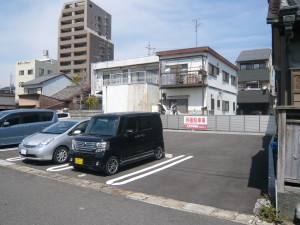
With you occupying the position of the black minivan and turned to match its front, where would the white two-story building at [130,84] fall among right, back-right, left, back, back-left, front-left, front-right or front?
back-right

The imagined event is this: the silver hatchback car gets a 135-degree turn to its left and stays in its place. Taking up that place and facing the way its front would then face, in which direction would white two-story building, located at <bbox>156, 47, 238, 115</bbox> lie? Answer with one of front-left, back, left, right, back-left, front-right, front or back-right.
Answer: front-left

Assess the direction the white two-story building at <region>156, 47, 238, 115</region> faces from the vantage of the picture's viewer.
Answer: facing the viewer and to the left of the viewer

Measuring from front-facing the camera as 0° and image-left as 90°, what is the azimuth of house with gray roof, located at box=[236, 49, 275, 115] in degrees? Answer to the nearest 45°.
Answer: approximately 0°

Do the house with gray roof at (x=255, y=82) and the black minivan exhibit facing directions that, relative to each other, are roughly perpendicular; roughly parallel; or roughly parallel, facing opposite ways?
roughly parallel

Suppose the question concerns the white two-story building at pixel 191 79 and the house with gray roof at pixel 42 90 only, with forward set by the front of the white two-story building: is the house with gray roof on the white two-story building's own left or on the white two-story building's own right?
on the white two-story building's own right

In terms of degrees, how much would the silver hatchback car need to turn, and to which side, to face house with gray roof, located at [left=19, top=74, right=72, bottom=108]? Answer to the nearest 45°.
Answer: approximately 135° to its right

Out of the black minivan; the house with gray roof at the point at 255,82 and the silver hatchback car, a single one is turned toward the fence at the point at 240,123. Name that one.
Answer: the house with gray roof

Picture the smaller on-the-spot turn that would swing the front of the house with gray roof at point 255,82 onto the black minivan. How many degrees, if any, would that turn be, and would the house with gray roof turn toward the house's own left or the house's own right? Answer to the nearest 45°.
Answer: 0° — it already faces it

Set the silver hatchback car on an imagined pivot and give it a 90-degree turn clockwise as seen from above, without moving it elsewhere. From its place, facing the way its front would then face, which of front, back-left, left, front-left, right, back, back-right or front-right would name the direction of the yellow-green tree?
front-right

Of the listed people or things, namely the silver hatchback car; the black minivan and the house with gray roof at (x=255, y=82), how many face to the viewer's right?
0

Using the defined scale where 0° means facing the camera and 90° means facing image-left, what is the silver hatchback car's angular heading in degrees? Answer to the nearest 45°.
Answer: approximately 45°

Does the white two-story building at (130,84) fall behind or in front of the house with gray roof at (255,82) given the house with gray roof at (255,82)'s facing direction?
in front

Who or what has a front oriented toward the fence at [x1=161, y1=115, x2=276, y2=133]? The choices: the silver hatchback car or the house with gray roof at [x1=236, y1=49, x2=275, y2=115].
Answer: the house with gray roof

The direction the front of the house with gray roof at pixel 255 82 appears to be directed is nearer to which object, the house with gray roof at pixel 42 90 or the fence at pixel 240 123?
the fence
